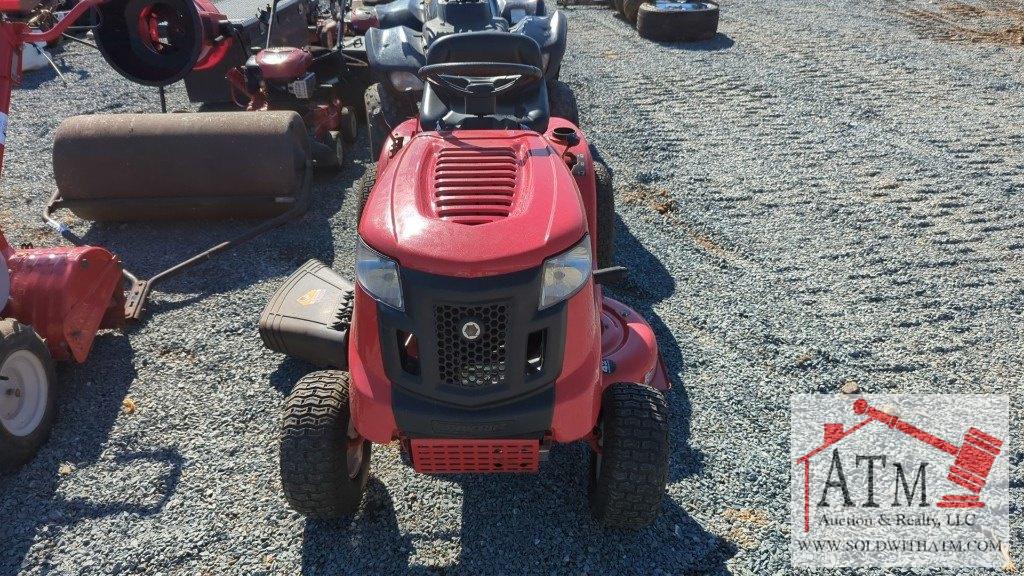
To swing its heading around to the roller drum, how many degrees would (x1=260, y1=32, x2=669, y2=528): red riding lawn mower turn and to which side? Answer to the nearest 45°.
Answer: approximately 135° to its right

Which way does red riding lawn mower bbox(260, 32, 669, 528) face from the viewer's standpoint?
toward the camera

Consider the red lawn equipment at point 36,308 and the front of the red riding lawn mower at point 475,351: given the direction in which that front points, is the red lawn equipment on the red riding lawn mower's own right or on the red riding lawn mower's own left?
on the red riding lawn mower's own right

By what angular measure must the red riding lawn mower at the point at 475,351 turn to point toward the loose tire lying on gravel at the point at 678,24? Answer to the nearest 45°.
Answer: approximately 180°

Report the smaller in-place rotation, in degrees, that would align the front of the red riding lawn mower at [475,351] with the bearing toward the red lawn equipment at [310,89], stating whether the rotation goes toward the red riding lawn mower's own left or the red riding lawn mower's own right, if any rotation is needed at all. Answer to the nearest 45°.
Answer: approximately 180°

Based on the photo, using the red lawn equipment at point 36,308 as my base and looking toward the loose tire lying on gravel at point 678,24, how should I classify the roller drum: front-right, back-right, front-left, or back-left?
front-left
